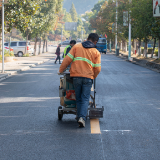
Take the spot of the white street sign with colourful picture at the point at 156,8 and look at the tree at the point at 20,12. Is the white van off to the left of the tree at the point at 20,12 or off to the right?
right

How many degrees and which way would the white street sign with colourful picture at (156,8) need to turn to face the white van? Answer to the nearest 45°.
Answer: approximately 135° to its right

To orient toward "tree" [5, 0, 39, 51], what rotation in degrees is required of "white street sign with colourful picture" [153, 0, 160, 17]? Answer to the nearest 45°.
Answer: approximately 90° to its right

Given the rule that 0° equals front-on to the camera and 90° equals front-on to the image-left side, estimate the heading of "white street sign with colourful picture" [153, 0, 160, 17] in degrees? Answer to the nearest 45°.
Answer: approximately 0°
